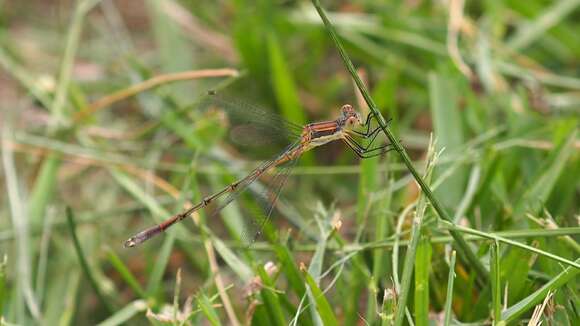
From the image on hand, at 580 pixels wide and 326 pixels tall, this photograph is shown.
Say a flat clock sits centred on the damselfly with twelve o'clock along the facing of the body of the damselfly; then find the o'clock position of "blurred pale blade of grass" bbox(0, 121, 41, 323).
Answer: The blurred pale blade of grass is roughly at 7 o'clock from the damselfly.

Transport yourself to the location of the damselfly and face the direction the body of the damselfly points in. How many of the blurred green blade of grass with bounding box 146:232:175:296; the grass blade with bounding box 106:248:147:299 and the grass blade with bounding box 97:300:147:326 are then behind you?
3

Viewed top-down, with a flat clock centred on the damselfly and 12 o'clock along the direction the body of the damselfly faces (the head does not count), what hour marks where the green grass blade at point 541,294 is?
The green grass blade is roughly at 2 o'clock from the damselfly.

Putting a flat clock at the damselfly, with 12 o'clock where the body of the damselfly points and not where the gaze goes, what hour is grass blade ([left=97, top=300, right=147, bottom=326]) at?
The grass blade is roughly at 6 o'clock from the damselfly.

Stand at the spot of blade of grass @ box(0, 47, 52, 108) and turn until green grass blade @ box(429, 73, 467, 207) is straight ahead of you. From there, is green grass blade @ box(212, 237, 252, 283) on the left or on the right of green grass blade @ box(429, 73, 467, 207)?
right

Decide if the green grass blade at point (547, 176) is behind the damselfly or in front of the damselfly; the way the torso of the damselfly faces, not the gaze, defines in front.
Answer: in front

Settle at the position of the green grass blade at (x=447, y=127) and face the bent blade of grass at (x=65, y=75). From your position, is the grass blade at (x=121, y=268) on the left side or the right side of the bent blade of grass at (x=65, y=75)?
left

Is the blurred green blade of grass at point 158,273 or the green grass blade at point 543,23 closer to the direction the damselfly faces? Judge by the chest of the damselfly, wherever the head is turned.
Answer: the green grass blade

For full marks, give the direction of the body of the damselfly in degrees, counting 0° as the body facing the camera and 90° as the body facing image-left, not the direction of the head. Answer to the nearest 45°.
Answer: approximately 270°
